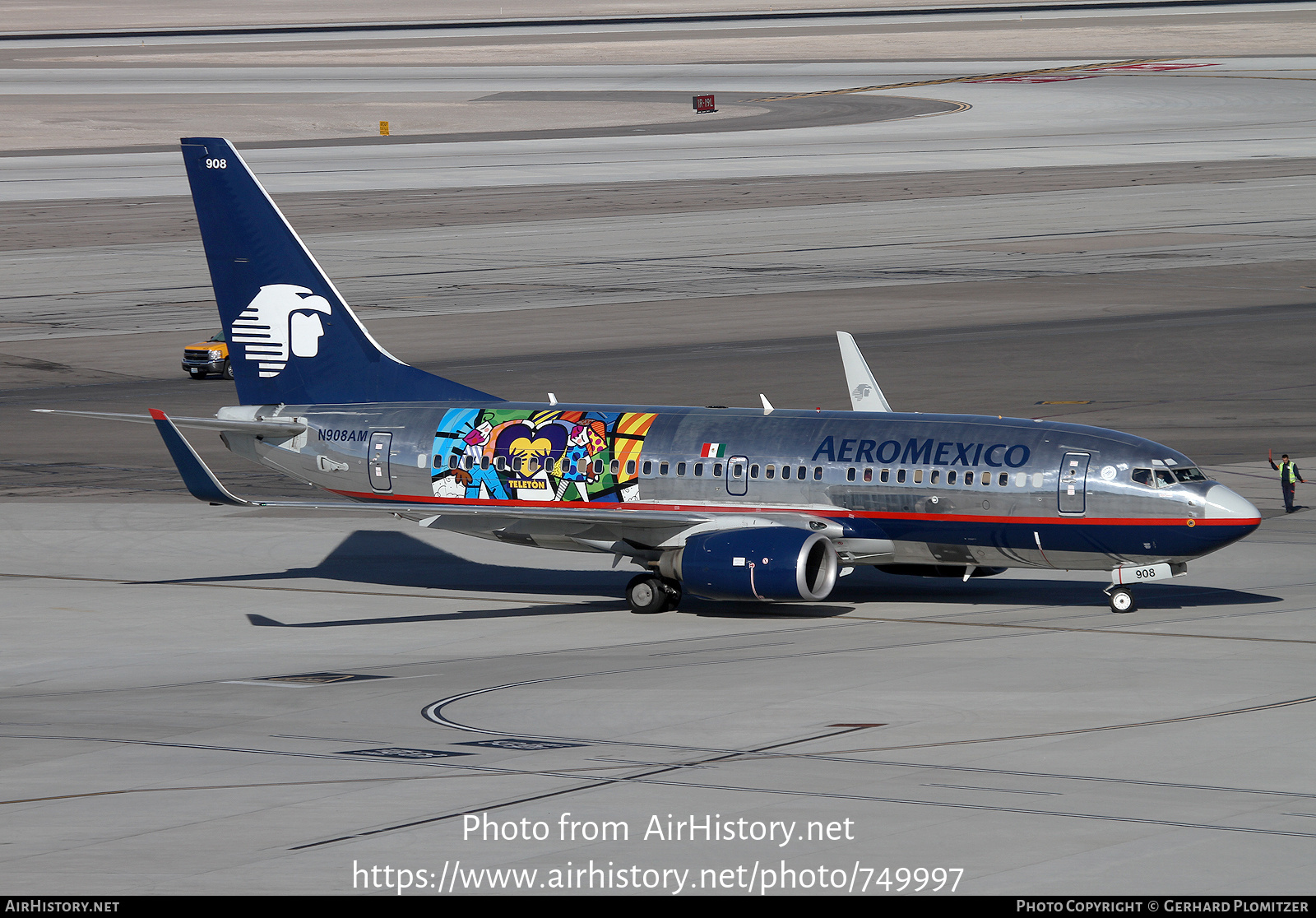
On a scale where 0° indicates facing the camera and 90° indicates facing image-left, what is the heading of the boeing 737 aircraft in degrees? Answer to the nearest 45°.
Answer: approximately 315°
